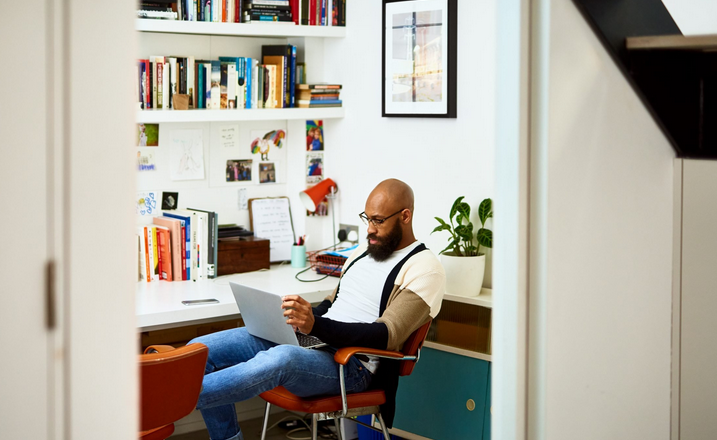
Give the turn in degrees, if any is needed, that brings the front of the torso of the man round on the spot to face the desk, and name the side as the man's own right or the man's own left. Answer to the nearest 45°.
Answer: approximately 90° to the man's own right

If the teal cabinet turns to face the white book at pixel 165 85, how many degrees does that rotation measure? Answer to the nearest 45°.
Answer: approximately 45° to its right

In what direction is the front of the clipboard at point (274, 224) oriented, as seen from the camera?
facing the viewer

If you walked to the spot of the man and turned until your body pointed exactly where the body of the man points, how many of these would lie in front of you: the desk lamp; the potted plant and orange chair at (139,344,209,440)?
1

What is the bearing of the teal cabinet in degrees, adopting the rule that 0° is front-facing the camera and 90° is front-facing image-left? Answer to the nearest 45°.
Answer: approximately 45°

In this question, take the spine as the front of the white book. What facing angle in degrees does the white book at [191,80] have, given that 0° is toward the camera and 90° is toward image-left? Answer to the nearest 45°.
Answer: approximately 0°

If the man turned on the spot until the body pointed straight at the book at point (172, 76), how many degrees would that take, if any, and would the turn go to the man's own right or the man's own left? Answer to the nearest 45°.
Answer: approximately 90° to the man's own right

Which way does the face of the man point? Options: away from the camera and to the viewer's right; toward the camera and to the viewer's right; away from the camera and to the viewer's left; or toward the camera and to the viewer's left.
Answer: toward the camera and to the viewer's left

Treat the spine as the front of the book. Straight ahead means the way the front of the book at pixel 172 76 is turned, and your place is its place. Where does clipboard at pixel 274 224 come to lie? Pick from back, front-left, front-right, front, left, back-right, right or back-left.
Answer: back-left

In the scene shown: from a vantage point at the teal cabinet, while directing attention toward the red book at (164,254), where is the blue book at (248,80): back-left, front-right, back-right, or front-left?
front-right
